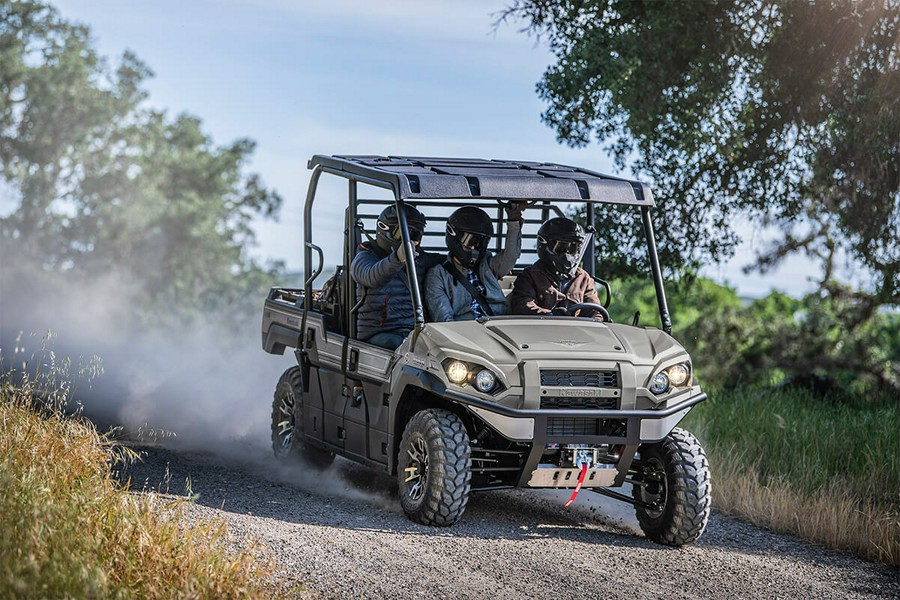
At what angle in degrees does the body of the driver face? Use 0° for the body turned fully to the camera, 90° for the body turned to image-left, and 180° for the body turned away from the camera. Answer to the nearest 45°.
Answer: approximately 315°

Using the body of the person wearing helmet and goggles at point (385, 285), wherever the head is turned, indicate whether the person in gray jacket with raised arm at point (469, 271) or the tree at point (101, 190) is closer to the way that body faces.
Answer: the person in gray jacket with raised arm

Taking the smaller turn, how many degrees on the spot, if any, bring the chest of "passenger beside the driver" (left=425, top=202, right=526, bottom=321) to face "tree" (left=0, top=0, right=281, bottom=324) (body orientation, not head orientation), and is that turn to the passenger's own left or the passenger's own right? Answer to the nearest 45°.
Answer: approximately 135° to the passenger's own left

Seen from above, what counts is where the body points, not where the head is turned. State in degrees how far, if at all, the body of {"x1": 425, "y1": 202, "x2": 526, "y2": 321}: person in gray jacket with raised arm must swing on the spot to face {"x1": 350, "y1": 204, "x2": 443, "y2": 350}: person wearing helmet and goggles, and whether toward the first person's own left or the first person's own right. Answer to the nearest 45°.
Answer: approximately 135° to the first person's own right

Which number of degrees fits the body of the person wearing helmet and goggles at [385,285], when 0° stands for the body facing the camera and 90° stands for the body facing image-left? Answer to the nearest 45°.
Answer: approximately 315°

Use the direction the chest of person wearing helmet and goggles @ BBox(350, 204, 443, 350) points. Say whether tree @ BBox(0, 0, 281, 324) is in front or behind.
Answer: behind

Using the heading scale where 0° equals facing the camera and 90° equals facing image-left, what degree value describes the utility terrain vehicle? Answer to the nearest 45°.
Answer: approximately 315°

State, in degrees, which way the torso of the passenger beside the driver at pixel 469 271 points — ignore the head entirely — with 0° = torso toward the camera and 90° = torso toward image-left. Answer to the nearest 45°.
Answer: approximately 315°
